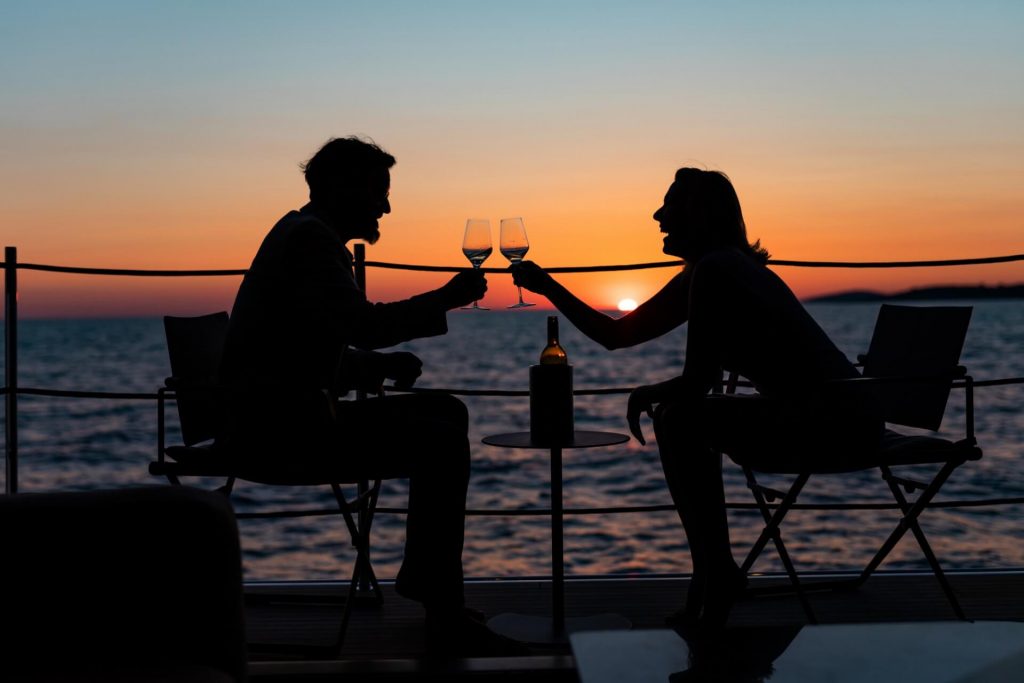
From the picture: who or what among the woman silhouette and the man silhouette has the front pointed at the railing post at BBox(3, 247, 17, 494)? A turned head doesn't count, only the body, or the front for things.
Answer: the woman silhouette

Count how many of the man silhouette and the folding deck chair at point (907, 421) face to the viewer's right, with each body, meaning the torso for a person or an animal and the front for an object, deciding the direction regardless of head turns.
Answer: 1

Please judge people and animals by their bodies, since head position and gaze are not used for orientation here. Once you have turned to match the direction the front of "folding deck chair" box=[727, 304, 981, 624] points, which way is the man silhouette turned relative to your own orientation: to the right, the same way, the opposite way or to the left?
the opposite way

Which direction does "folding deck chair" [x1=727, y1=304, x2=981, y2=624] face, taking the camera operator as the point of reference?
facing the viewer and to the left of the viewer

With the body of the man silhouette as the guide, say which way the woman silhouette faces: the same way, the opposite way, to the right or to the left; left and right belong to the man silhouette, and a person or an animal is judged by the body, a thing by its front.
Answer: the opposite way

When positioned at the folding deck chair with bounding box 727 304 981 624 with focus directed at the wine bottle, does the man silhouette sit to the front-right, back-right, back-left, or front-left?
front-left

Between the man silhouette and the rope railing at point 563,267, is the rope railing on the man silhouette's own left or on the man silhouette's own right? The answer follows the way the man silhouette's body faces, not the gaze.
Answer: on the man silhouette's own left

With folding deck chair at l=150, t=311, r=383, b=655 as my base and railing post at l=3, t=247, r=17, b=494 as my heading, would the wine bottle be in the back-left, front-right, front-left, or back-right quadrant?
back-right

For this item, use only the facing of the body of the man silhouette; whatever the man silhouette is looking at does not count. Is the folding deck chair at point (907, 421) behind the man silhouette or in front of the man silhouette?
in front

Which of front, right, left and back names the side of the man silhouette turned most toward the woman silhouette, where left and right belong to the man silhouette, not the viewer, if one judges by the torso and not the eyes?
front

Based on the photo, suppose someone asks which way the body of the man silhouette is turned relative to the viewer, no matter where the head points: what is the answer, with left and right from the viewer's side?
facing to the right of the viewer

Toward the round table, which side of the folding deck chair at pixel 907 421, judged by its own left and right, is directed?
front

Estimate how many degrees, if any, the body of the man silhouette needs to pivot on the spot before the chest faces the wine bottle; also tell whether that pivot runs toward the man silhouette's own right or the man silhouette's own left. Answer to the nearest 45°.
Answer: approximately 45° to the man silhouette's own left

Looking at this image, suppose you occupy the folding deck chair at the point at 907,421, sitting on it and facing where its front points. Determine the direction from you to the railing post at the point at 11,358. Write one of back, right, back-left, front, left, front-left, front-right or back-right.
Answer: front-right

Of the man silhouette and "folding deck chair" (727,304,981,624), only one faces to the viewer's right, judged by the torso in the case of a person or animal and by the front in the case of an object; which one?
the man silhouette

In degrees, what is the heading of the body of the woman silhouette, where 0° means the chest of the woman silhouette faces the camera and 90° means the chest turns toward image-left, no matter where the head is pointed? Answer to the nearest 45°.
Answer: approximately 90°

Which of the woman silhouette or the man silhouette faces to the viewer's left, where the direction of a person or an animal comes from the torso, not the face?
the woman silhouette
